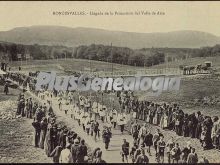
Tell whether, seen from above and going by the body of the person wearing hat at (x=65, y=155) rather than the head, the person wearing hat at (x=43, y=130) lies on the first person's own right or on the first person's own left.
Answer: on the first person's own left

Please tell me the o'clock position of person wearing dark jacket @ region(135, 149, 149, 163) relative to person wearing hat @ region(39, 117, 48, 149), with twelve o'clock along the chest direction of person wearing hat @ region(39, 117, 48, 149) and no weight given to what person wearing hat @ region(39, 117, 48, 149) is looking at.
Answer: person wearing dark jacket @ region(135, 149, 149, 163) is roughly at 2 o'clock from person wearing hat @ region(39, 117, 48, 149).

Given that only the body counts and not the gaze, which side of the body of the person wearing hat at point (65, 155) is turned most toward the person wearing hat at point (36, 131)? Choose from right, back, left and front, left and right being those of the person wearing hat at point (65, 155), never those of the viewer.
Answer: left

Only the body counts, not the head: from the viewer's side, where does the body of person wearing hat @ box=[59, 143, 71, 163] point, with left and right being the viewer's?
facing away from the viewer and to the right of the viewer

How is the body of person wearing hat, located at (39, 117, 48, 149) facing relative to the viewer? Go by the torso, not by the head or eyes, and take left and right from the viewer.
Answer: facing away from the viewer and to the right of the viewer

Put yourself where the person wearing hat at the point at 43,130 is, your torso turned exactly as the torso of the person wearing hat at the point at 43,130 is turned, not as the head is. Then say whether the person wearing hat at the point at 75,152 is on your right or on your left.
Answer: on your right

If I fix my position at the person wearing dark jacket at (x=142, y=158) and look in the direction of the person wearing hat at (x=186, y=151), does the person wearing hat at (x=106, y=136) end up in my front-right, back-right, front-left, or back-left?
back-left
